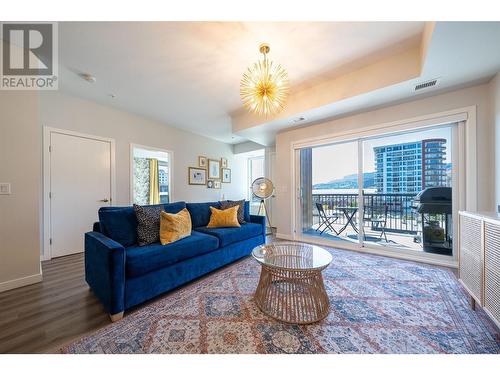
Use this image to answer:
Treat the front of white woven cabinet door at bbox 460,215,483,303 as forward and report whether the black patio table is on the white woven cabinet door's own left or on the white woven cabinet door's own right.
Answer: on the white woven cabinet door's own right

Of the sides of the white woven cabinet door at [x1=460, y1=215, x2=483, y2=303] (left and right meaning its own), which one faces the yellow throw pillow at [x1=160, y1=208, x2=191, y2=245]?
front

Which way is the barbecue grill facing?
to the viewer's left

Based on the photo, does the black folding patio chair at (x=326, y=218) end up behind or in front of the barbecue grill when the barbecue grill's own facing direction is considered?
in front

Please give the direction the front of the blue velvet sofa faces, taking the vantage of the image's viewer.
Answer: facing the viewer and to the right of the viewer

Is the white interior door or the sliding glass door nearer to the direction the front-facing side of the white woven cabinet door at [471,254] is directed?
the white interior door

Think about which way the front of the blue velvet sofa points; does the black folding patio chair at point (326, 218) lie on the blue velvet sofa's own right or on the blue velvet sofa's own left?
on the blue velvet sofa's own left

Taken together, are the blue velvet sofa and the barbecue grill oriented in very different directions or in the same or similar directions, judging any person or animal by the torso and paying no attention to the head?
very different directions

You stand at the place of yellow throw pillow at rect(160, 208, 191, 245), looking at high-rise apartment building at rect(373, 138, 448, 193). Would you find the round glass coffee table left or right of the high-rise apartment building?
right

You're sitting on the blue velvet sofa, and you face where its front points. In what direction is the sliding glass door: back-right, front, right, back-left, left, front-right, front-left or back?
front-left

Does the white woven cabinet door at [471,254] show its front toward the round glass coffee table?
yes
